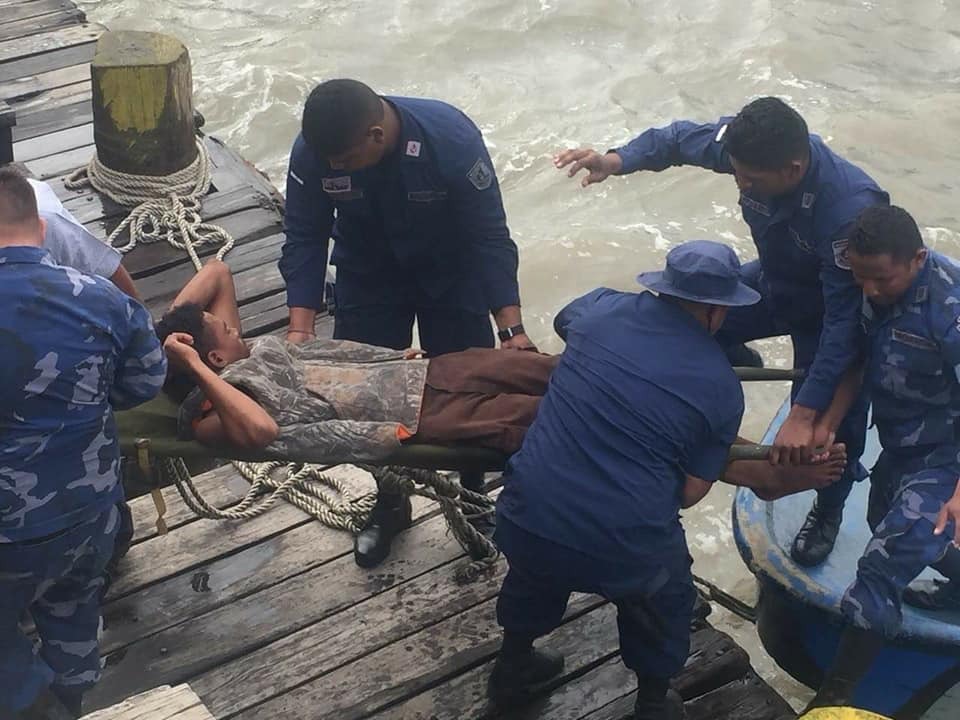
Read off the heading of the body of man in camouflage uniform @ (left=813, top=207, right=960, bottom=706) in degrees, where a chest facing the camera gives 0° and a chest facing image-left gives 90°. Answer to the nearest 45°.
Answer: approximately 45°

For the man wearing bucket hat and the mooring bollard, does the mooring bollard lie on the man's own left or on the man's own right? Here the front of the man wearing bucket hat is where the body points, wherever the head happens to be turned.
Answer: on the man's own left

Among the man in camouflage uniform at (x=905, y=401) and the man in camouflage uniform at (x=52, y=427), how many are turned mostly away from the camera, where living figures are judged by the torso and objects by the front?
1

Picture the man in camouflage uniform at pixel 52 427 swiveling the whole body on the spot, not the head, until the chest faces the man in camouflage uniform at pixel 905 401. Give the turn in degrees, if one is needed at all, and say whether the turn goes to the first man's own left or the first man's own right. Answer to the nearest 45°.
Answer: approximately 90° to the first man's own right

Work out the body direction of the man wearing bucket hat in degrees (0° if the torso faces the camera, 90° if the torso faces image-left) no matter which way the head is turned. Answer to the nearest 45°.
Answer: approximately 225°

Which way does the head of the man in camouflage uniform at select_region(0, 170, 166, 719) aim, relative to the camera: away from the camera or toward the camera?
away from the camera

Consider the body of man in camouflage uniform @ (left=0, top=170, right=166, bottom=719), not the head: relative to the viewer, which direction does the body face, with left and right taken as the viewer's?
facing away from the viewer

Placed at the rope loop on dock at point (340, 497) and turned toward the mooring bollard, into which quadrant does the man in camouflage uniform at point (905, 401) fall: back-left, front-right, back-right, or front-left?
back-right

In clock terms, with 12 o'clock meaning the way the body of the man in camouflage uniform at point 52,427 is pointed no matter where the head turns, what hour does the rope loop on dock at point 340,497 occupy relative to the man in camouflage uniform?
The rope loop on dock is roughly at 2 o'clock from the man in camouflage uniform.

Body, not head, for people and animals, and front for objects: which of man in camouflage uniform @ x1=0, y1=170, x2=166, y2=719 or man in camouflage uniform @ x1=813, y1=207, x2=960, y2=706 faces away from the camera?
man in camouflage uniform @ x1=0, y1=170, x2=166, y2=719

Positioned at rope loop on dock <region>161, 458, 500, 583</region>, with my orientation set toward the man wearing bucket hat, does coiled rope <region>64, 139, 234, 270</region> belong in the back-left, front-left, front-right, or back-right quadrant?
back-left
